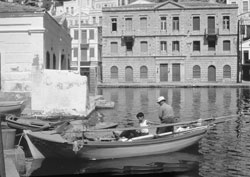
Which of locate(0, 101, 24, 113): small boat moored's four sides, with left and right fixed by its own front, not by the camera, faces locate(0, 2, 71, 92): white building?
left

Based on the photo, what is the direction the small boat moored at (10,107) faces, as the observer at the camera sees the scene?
facing to the right of the viewer
